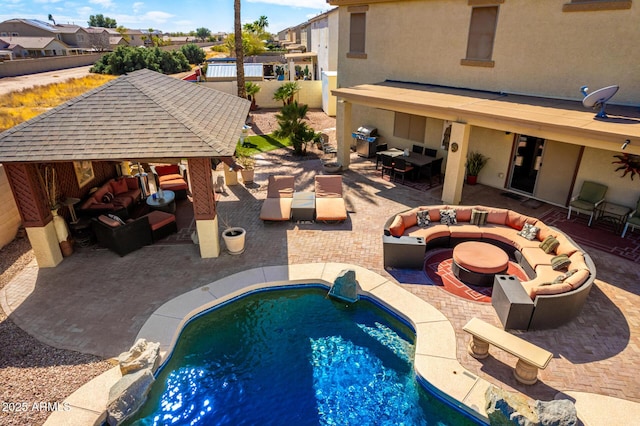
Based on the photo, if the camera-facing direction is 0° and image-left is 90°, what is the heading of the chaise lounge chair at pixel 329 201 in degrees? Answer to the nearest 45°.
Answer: approximately 0°

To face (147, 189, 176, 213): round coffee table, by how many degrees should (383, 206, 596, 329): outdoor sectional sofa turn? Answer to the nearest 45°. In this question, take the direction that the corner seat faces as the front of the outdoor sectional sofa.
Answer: approximately 45° to its right

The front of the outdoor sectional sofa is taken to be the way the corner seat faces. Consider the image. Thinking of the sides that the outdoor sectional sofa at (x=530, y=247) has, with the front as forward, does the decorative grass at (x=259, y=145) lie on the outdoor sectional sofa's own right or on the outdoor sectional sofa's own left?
on the outdoor sectional sofa's own right

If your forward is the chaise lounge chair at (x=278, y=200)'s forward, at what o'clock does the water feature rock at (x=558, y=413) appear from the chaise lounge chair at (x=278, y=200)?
The water feature rock is roughly at 11 o'clock from the chaise lounge chair.

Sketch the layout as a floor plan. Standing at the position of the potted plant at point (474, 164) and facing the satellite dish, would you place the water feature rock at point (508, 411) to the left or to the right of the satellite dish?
right

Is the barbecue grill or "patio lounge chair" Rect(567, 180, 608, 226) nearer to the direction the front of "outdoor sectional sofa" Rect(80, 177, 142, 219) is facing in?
the patio lounge chair

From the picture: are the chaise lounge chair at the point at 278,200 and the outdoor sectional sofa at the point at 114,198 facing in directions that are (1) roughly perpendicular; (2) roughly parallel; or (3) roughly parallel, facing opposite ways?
roughly perpendicular

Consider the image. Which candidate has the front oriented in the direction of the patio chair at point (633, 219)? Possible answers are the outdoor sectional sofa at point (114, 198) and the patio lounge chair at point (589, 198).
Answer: the outdoor sectional sofa

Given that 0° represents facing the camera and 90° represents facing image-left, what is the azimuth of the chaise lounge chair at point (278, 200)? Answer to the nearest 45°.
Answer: approximately 0°

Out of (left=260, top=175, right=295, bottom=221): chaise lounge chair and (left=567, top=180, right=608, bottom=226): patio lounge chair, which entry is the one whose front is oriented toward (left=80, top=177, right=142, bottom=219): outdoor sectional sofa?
the patio lounge chair

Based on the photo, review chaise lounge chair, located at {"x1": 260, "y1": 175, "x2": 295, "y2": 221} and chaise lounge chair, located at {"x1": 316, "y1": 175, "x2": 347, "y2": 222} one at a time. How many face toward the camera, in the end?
2

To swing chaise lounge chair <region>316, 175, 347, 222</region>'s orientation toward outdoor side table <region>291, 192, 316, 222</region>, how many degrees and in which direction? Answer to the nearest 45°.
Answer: approximately 45° to its right
